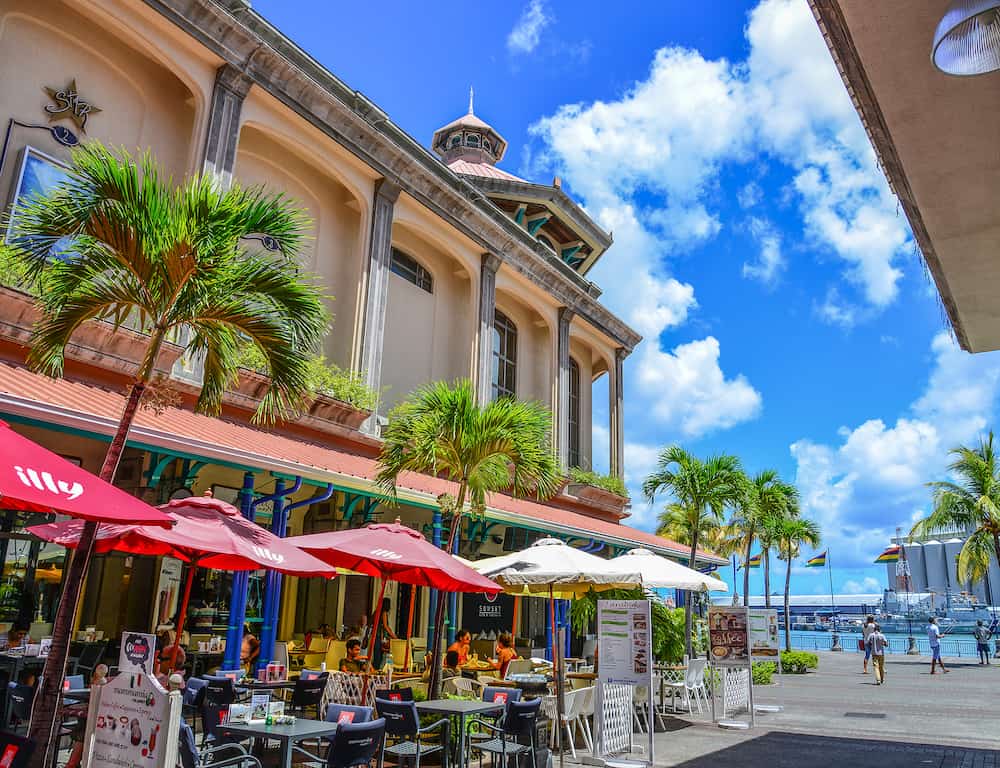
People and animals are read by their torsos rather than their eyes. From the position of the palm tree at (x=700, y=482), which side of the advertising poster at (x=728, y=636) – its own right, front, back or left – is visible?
back

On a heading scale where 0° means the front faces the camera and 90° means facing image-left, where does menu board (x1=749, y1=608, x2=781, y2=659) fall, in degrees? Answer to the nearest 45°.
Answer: approximately 0°

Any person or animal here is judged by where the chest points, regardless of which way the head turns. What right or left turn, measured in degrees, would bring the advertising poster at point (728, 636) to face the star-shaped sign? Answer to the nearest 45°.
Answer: approximately 45° to its right

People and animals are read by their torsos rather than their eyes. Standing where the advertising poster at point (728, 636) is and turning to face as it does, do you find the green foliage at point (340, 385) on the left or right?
on its right

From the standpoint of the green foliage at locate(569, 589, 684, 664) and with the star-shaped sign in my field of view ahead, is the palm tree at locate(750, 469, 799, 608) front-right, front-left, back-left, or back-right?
back-right

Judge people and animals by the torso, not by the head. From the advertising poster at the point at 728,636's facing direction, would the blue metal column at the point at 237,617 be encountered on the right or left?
on its right

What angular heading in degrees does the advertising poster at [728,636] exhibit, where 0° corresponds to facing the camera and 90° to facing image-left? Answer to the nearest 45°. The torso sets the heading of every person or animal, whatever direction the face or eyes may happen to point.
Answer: approximately 0°

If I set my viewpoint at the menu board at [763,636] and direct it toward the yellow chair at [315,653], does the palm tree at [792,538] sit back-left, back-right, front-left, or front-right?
back-right

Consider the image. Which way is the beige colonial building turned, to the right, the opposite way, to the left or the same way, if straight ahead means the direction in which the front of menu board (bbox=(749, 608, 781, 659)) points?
to the left

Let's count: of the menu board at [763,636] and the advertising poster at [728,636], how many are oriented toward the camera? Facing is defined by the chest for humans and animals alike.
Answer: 2
